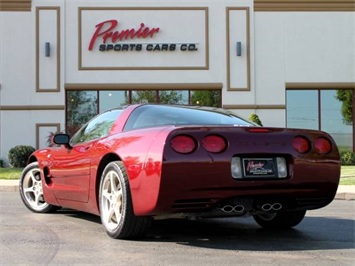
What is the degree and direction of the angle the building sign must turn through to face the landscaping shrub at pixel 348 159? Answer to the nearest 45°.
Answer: approximately 90° to its left

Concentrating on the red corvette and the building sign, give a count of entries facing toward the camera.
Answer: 1

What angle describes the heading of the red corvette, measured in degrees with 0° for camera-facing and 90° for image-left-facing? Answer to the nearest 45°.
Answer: approximately 135°

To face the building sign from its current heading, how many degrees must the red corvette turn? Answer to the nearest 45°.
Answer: approximately 45° to its right

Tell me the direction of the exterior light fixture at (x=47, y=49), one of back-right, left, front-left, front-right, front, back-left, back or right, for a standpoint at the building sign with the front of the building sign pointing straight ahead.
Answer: right

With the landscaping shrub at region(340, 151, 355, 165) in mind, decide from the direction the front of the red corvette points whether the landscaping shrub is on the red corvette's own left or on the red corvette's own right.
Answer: on the red corvette's own right

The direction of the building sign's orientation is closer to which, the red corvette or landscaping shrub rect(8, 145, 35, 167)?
the red corvette

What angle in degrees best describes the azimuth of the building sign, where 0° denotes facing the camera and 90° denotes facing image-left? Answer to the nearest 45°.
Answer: approximately 0°

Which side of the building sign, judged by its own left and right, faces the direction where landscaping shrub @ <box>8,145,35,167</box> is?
right

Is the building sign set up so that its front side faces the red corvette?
yes
